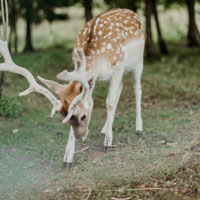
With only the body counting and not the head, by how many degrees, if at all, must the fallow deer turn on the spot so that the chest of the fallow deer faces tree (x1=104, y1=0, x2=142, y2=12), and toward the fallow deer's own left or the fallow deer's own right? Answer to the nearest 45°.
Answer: approximately 135° to the fallow deer's own right

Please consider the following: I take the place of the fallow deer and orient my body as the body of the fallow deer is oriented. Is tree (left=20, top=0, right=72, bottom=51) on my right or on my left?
on my right

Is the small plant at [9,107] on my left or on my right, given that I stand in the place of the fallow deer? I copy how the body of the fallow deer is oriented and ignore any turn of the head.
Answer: on my right

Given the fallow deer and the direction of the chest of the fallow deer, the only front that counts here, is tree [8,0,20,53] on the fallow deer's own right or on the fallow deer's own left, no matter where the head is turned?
on the fallow deer's own right

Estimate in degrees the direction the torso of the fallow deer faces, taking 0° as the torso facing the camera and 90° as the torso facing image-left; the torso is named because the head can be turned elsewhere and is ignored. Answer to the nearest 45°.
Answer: approximately 45°
